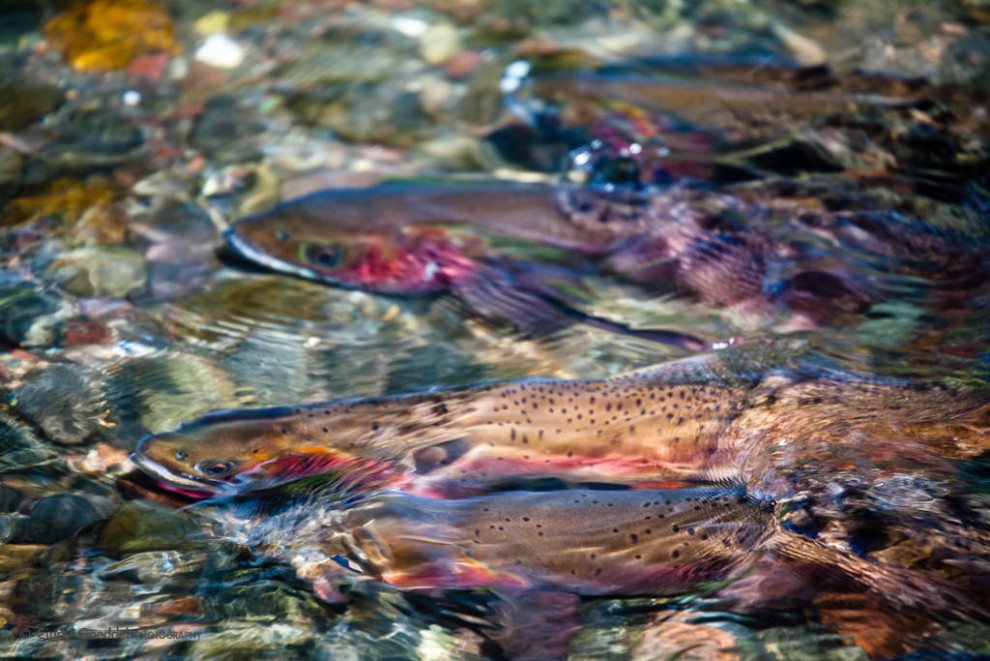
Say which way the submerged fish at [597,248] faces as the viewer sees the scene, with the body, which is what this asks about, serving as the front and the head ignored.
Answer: to the viewer's left

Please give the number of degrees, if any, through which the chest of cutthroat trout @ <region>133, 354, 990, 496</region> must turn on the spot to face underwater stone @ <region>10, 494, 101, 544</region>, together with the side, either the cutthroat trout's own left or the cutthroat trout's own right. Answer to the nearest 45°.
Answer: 0° — it already faces it

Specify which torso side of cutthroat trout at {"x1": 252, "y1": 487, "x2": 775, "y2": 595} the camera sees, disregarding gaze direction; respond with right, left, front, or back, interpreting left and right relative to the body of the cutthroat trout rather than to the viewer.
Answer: left

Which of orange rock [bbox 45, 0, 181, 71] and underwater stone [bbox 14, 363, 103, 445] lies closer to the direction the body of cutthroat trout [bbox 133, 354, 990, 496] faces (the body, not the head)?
the underwater stone

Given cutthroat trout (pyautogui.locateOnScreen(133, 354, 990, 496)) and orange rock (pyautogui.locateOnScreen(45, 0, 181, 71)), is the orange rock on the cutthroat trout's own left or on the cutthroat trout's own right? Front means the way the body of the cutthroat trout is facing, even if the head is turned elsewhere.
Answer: on the cutthroat trout's own right

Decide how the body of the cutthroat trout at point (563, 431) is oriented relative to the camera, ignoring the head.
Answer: to the viewer's left
